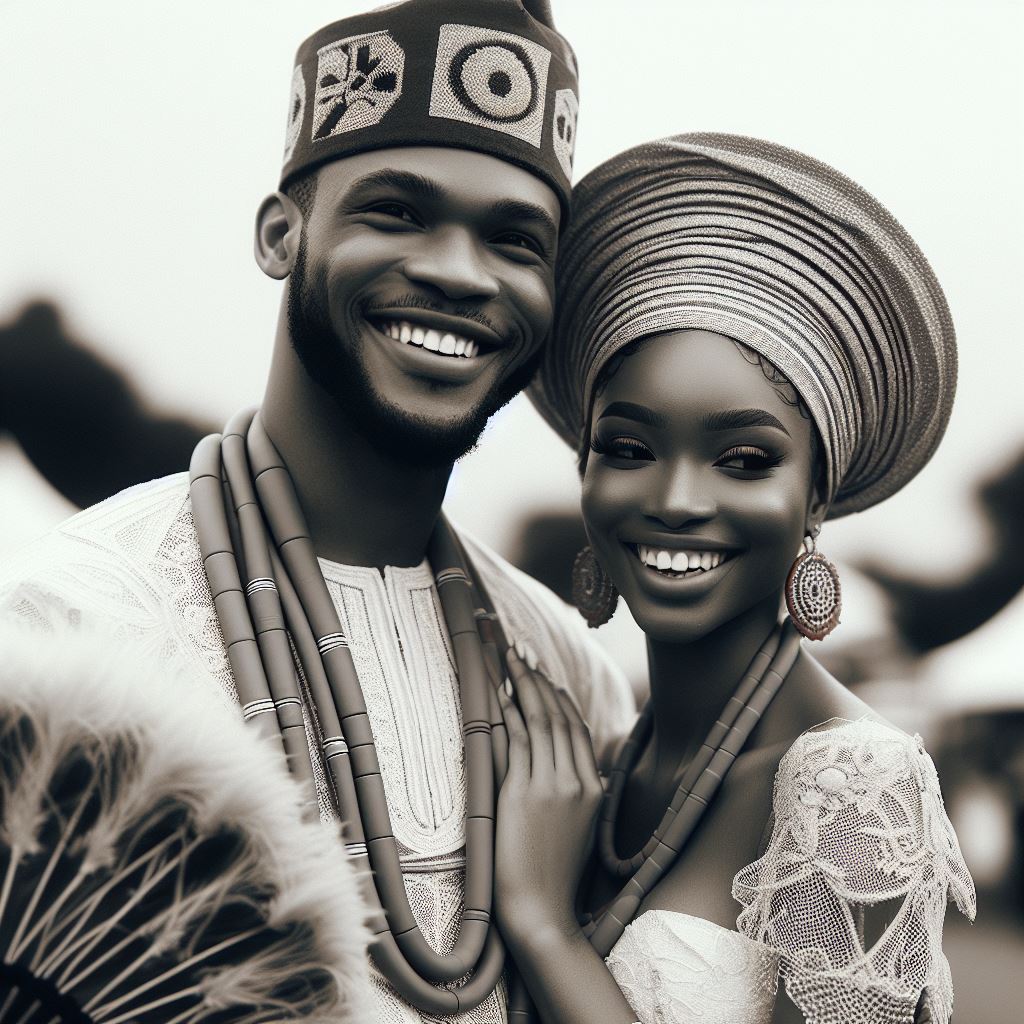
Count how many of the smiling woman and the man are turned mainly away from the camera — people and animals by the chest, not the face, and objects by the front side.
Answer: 0

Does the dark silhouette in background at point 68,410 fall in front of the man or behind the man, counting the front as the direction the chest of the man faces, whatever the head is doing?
behind

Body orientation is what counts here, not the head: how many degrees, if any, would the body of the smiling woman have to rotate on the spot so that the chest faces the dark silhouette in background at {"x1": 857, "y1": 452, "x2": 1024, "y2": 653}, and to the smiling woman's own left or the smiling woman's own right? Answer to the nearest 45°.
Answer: approximately 135° to the smiling woman's own right

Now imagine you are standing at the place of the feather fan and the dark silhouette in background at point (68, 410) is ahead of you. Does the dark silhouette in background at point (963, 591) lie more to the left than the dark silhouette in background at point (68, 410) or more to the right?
right

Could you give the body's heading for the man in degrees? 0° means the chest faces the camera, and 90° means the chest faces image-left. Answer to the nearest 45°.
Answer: approximately 315°

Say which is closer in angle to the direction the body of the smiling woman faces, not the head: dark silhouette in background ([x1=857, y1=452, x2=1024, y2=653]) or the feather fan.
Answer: the feather fan
